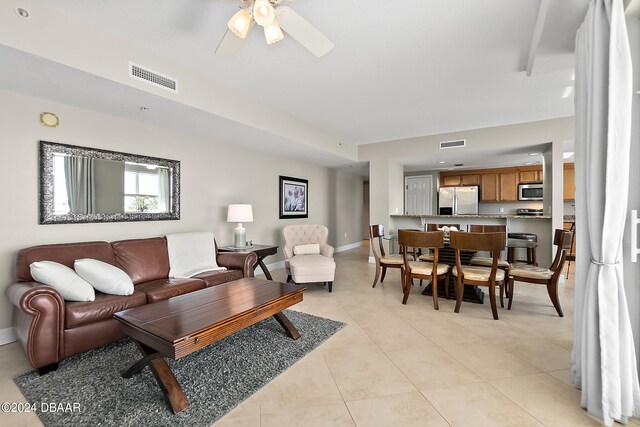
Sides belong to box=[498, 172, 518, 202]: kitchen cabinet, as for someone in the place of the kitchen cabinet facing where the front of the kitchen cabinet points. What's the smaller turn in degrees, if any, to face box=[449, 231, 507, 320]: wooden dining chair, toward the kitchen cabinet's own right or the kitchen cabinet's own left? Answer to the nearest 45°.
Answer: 0° — it already faces it

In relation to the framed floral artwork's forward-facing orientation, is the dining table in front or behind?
in front

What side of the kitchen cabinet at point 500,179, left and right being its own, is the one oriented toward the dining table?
front

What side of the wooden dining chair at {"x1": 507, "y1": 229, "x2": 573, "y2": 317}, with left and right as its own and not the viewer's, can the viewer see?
left

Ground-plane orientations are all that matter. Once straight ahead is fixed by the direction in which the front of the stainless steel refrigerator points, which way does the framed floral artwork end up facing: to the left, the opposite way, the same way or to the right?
to the left

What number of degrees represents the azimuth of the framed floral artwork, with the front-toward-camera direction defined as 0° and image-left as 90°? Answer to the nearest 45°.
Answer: approximately 315°

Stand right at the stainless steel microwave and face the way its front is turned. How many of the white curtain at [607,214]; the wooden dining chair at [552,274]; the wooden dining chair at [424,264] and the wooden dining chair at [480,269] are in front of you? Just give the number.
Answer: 4

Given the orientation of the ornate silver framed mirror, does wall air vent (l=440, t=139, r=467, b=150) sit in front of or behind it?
in front

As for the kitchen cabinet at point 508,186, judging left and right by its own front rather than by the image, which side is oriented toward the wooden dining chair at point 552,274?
front

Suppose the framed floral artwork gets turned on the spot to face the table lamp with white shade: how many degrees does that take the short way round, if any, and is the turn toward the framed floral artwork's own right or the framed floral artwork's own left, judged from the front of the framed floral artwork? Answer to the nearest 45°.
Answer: approximately 90° to the framed floral artwork's own right

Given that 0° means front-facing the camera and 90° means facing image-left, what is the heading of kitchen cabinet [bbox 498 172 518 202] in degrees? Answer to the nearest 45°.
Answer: approximately 0°

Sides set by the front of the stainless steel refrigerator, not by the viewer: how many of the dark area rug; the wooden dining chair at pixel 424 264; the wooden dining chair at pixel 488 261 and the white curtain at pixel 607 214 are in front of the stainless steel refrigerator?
4
